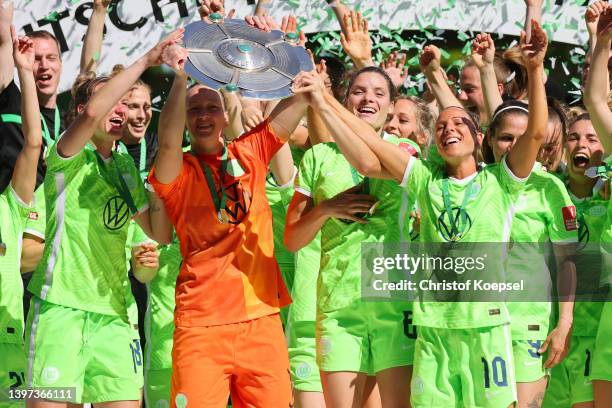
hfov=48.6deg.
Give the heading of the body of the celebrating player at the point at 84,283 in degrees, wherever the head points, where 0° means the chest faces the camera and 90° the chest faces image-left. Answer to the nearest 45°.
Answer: approximately 315°
